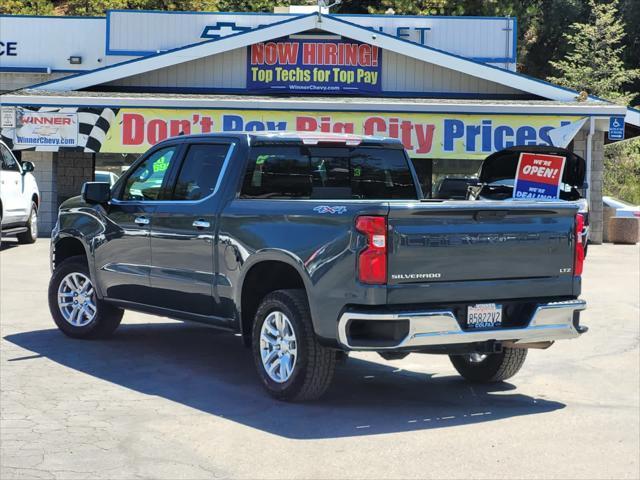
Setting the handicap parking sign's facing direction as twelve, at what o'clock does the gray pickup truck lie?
The gray pickup truck is roughly at 12 o'clock from the handicap parking sign.

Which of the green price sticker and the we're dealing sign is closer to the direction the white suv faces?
the we're dealing sign

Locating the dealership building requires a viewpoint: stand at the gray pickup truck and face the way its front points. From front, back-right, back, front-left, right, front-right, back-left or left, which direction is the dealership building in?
front-right

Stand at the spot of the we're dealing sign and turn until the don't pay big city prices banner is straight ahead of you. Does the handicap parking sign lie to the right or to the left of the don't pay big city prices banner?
right

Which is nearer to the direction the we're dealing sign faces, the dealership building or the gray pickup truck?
the gray pickup truck

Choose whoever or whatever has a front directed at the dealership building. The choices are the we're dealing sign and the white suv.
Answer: the white suv

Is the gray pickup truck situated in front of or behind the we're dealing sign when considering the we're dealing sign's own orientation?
in front

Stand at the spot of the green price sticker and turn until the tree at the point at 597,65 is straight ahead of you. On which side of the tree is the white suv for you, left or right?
left

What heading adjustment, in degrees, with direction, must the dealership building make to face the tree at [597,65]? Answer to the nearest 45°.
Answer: approximately 135° to its left

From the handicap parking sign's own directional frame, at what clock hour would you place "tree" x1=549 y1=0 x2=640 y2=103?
The tree is roughly at 6 o'clock from the handicap parking sign.
